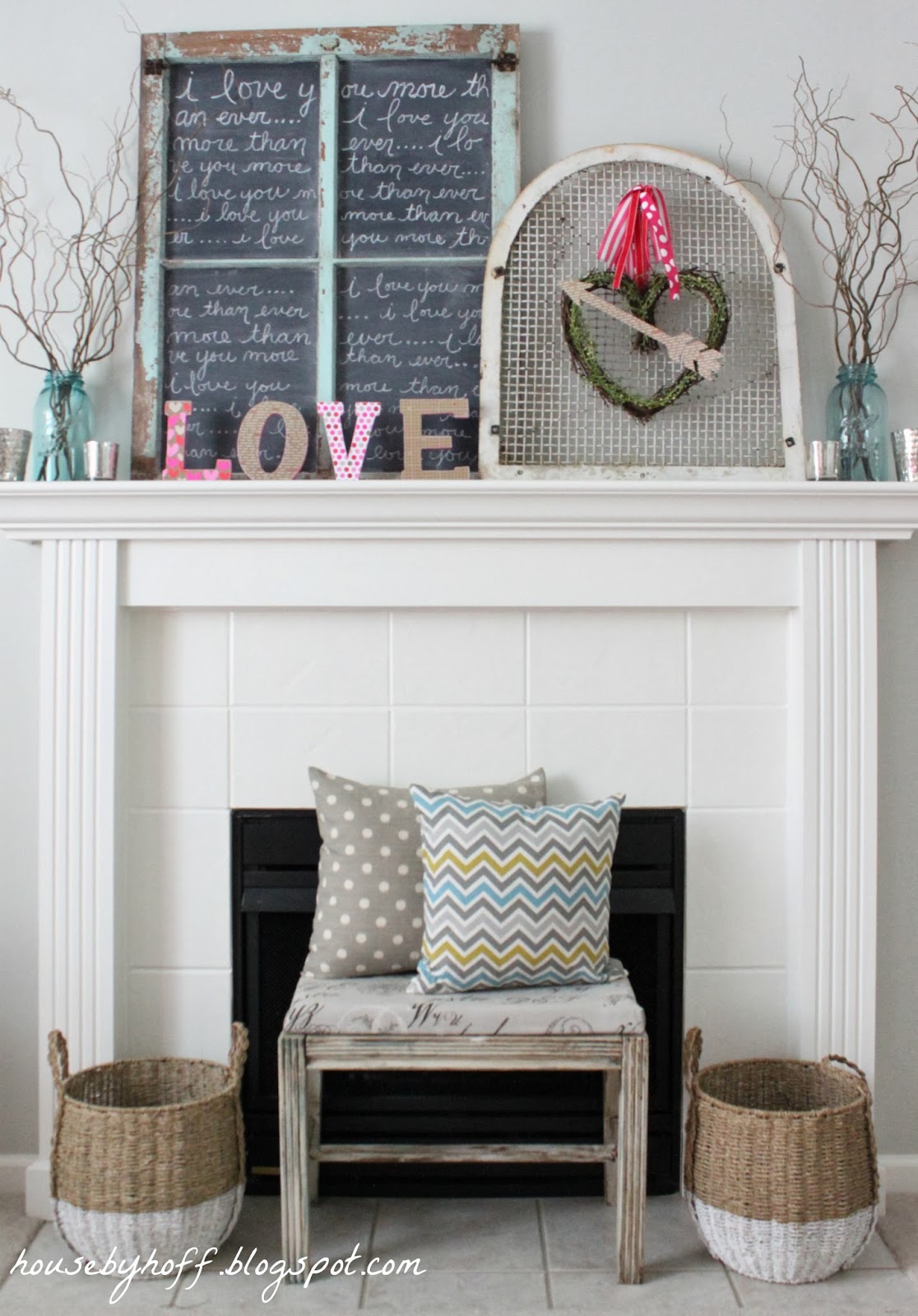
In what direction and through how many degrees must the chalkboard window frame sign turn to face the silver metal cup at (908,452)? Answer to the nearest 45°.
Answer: approximately 90° to its left

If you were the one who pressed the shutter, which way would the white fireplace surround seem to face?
facing the viewer

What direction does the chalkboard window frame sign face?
toward the camera

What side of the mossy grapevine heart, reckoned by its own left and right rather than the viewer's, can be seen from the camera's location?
front

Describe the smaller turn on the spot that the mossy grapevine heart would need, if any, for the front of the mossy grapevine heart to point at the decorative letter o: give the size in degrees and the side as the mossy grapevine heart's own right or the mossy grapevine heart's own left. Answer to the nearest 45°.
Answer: approximately 90° to the mossy grapevine heart's own right

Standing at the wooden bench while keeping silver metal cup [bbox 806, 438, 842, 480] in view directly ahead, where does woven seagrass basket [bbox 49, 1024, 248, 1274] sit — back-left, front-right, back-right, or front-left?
back-left

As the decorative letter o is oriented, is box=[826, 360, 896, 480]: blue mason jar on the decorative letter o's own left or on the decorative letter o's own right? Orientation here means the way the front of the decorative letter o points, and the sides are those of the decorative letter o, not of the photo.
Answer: on the decorative letter o's own left
